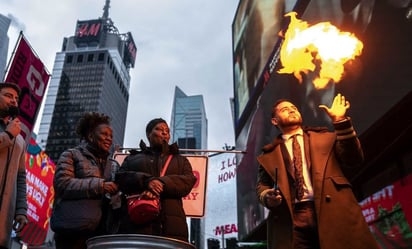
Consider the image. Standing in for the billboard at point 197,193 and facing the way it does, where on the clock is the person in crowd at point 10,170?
The person in crowd is roughly at 1 o'clock from the billboard.

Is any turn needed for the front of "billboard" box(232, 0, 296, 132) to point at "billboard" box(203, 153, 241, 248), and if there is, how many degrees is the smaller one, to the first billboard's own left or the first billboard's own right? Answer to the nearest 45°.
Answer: approximately 135° to the first billboard's own right

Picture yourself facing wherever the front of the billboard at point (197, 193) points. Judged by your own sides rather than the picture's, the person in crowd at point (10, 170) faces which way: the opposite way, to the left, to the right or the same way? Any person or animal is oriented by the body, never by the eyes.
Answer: to the left

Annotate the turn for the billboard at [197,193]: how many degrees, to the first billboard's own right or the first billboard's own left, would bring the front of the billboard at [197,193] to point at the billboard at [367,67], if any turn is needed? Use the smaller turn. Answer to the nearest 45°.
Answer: approximately 90° to the first billboard's own left

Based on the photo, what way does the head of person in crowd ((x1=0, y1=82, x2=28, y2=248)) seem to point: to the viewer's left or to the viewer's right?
to the viewer's right

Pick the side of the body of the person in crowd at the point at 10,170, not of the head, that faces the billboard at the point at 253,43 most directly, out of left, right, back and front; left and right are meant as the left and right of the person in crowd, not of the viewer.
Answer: left

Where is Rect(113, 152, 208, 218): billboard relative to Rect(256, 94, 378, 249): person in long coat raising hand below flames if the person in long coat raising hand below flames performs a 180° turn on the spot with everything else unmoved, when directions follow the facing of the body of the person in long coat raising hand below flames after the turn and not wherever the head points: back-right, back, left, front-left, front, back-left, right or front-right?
front-left
